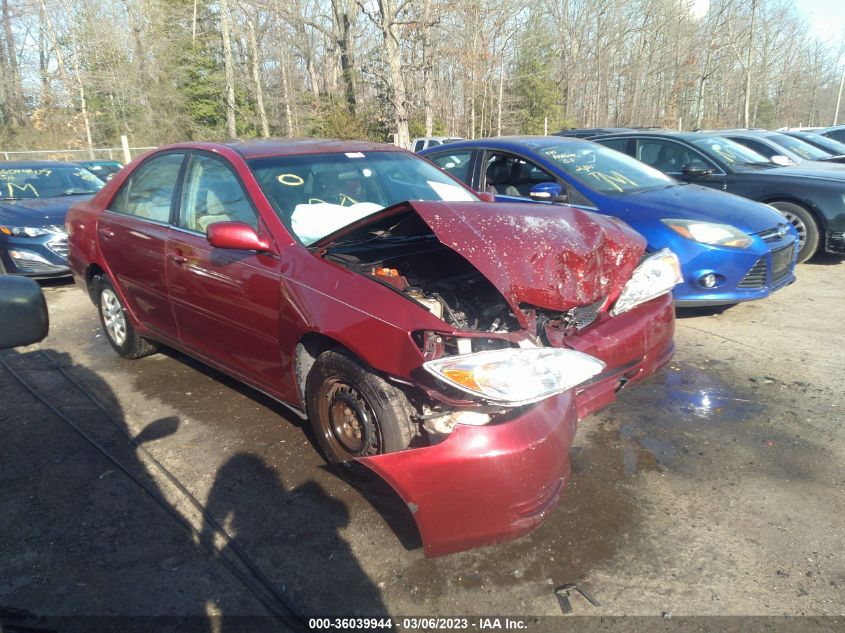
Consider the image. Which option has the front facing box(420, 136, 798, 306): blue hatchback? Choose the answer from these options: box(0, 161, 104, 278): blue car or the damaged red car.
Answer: box(0, 161, 104, 278): blue car

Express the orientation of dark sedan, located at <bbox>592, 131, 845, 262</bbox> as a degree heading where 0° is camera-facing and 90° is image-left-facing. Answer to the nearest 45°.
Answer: approximately 315°

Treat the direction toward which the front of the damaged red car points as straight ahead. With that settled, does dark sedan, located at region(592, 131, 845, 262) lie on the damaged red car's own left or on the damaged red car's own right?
on the damaged red car's own left

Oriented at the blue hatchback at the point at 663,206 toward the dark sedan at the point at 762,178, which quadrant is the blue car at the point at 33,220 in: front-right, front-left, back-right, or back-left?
back-left

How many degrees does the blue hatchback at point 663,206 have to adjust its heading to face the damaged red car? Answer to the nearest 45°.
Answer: approximately 90° to its right

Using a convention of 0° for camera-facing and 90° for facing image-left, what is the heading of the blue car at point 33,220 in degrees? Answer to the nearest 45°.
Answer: approximately 315°

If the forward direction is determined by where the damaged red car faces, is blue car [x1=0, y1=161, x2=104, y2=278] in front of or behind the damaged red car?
behind

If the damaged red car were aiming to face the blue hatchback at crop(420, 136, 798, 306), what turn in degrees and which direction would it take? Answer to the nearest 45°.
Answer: approximately 90° to its left
